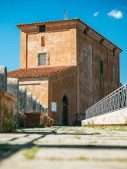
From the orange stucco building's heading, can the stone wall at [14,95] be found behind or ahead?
ahead

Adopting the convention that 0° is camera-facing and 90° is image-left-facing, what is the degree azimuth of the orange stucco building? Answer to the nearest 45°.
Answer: approximately 45°

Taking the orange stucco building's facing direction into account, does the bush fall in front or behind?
in front
